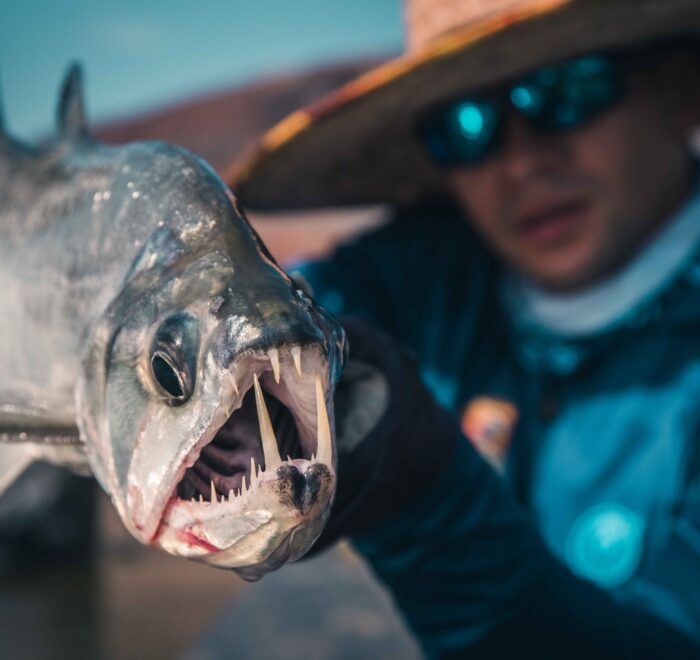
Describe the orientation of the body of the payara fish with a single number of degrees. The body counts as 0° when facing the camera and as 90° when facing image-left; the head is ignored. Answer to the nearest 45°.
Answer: approximately 315°

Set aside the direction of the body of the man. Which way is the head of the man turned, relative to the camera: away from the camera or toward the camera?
toward the camera
